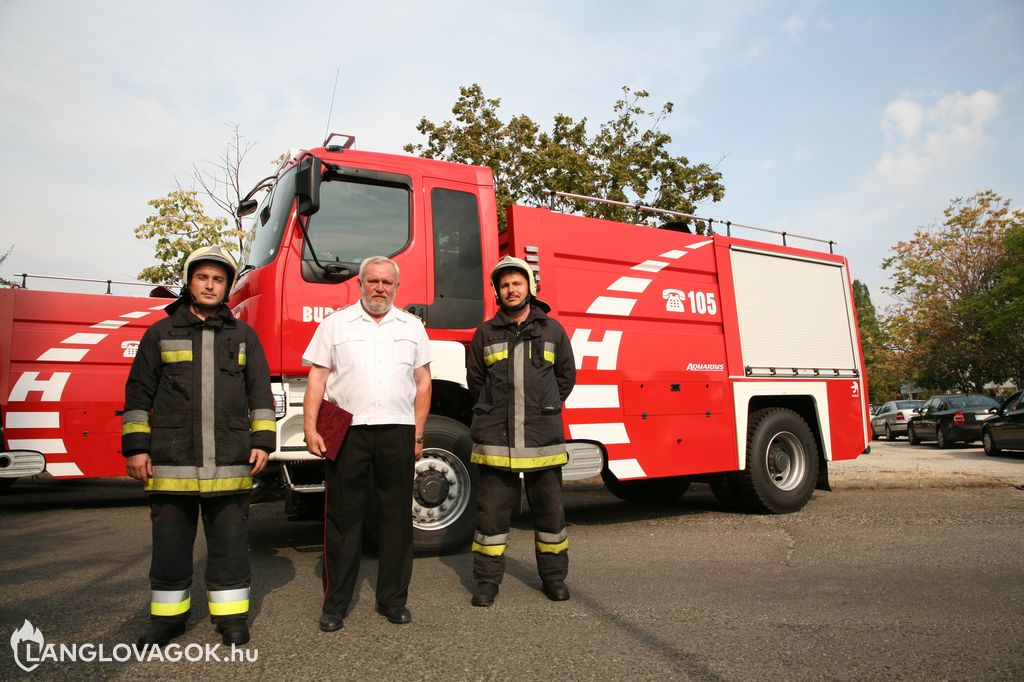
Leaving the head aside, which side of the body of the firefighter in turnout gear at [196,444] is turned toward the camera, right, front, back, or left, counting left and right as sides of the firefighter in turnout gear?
front

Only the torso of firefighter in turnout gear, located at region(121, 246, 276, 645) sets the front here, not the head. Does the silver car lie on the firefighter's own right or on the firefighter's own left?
on the firefighter's own left

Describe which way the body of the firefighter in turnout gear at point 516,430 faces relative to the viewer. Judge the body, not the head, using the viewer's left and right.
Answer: facing the viewer

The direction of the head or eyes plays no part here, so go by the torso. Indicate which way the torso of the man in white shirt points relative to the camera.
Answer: toward the camera
